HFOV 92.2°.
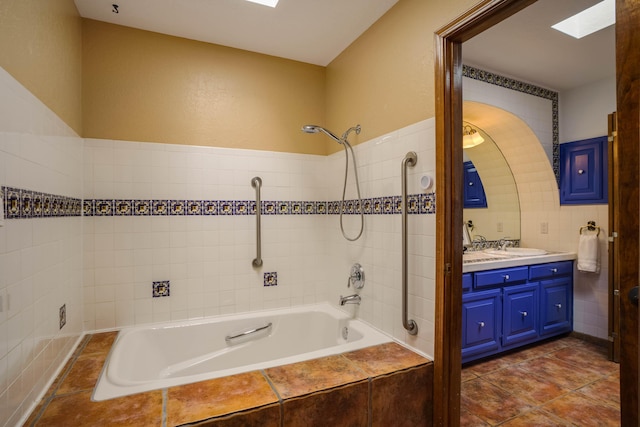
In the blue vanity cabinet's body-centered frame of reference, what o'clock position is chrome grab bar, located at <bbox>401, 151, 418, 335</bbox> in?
The chrome grab bar is roughly at 2 o'clock from the blue vanity cabinet.

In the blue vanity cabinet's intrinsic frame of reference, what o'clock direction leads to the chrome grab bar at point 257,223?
The chrome grab bar is roughly at 3 o'clock from the blue vanity cabinet.

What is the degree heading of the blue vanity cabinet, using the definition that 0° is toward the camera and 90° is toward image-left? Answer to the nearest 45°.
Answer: approximately 315°

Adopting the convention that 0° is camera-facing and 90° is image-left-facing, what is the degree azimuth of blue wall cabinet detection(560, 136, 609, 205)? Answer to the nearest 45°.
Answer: approximately 45°
